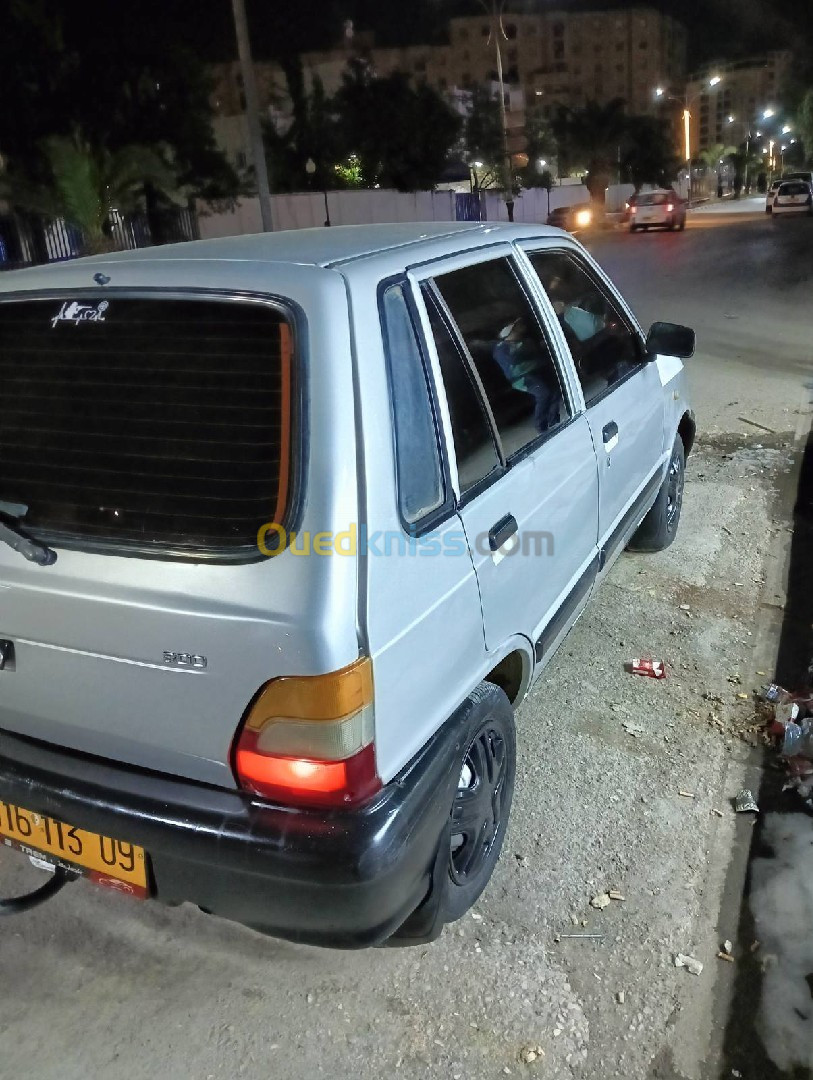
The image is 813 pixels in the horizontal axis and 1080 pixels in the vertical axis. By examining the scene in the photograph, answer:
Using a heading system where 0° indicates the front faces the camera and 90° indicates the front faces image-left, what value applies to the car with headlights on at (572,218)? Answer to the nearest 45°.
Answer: approximately 315°

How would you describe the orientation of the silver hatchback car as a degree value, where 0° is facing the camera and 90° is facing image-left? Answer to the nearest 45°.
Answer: approximately 225°

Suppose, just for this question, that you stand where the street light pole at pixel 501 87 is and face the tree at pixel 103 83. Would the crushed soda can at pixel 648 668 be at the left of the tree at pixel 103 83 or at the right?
left

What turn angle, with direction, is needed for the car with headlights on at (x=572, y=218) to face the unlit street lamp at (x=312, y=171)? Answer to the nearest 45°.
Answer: approximately 135° to its right

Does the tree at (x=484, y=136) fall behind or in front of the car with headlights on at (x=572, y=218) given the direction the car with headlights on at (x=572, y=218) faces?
behind

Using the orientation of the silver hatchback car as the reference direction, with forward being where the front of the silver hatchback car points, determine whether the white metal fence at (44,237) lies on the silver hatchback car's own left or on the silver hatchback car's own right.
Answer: on the silver hatchback car's own left

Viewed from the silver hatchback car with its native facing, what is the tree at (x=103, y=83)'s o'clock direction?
The tree is roughly at 10 o'clock from the silver hatchback car.

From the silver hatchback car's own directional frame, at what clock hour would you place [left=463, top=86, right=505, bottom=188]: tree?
The tree is roughly at 11 o'clock from the silver hatchback car.
